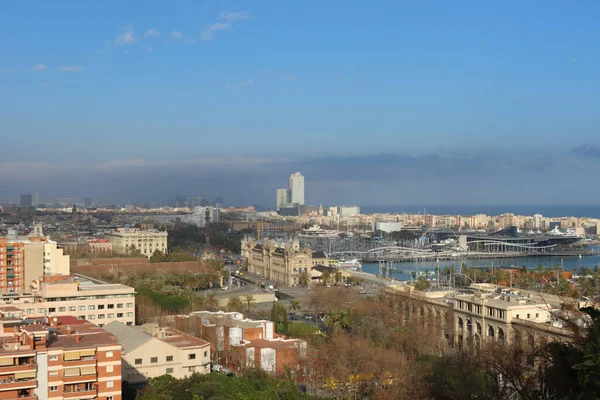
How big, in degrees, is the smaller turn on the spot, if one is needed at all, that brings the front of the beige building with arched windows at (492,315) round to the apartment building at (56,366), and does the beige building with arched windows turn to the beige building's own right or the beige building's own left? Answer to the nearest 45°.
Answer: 0° — it already faces it

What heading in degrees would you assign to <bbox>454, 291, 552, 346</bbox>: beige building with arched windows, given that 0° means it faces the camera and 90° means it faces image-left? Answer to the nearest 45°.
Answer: approximately 45°

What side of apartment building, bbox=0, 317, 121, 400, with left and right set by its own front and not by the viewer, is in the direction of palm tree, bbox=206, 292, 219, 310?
back

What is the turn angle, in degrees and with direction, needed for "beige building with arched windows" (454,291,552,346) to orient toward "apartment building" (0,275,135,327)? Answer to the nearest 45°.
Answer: approximately 45° to its right

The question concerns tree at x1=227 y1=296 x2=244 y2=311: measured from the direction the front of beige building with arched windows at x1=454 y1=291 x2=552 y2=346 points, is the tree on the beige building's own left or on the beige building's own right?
on the beige building's own right

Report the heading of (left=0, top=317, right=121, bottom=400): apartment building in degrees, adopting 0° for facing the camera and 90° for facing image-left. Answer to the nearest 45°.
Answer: approximately 0°

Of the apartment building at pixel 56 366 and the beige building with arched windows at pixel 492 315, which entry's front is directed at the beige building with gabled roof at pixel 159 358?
the beige building with arched windows

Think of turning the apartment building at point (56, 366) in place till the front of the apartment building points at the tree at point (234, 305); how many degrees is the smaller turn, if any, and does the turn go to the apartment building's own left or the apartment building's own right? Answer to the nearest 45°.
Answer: approximately 135° to the apartment building's own left

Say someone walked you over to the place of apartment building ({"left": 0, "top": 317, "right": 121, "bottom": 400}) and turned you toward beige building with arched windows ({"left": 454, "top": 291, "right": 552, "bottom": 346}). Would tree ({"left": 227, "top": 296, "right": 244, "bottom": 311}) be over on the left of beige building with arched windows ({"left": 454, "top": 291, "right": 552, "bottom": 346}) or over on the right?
left

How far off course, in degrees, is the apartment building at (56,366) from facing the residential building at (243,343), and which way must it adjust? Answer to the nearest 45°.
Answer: approximately 135° to its left

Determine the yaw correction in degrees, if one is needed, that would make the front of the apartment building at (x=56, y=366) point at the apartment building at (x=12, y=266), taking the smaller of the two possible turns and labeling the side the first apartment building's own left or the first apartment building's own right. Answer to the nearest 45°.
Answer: approximately 180°

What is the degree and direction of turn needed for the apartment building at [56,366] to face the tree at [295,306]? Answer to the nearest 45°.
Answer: approximately 135° to its left
